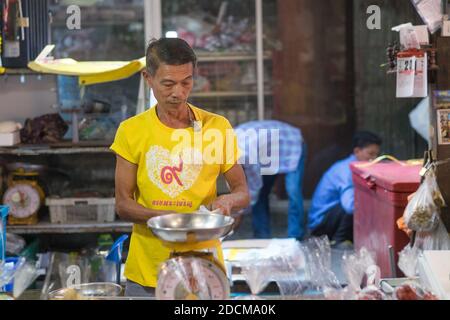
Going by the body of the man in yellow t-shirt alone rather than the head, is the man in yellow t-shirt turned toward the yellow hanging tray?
no

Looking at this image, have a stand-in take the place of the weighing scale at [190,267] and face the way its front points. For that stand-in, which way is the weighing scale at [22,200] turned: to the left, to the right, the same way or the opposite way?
the same way

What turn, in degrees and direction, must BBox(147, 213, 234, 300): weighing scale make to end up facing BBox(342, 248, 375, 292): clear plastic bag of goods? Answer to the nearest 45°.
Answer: approximately 135° to its left

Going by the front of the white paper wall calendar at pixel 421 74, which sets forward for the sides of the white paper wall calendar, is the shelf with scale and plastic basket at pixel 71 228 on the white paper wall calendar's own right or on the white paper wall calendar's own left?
on the white paper wall calendar's own right

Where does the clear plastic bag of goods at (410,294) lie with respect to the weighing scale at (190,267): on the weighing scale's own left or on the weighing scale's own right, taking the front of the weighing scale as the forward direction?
on the weighing scale's own left

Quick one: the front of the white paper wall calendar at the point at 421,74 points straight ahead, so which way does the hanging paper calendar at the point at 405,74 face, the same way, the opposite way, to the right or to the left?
the same way

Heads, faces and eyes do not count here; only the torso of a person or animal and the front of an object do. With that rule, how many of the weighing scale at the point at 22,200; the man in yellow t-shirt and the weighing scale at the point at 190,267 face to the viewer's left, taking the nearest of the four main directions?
0

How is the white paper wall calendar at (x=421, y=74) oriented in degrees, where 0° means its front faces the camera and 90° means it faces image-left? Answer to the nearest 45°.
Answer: approximately 0°

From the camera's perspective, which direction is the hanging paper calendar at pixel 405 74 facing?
toward the camera

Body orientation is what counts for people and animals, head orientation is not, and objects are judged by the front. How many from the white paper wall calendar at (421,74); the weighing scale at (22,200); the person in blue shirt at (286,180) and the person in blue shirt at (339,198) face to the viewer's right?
1

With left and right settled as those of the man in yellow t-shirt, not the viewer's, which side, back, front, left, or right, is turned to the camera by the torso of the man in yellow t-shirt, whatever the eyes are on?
front

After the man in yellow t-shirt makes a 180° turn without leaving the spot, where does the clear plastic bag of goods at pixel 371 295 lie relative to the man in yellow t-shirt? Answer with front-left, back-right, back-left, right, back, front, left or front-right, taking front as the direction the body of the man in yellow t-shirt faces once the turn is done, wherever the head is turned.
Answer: back-right

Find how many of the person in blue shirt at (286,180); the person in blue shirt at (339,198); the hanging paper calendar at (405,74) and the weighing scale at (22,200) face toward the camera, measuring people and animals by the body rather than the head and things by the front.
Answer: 2
